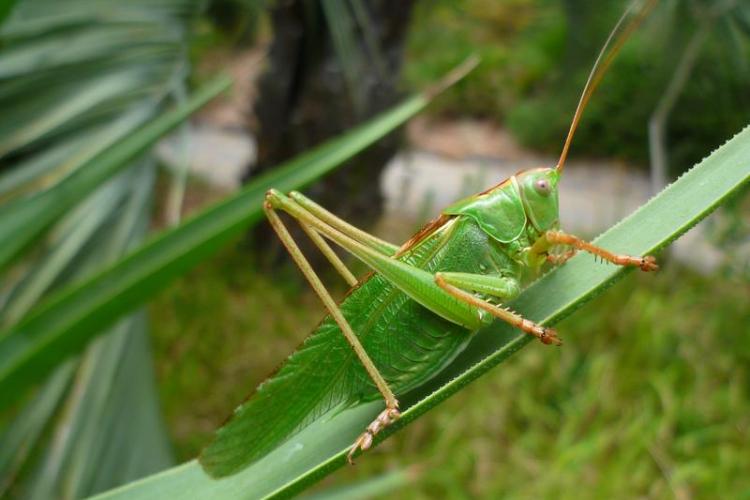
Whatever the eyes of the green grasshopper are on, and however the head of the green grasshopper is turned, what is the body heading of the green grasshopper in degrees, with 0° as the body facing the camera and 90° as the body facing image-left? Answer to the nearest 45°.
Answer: approximately 270°
